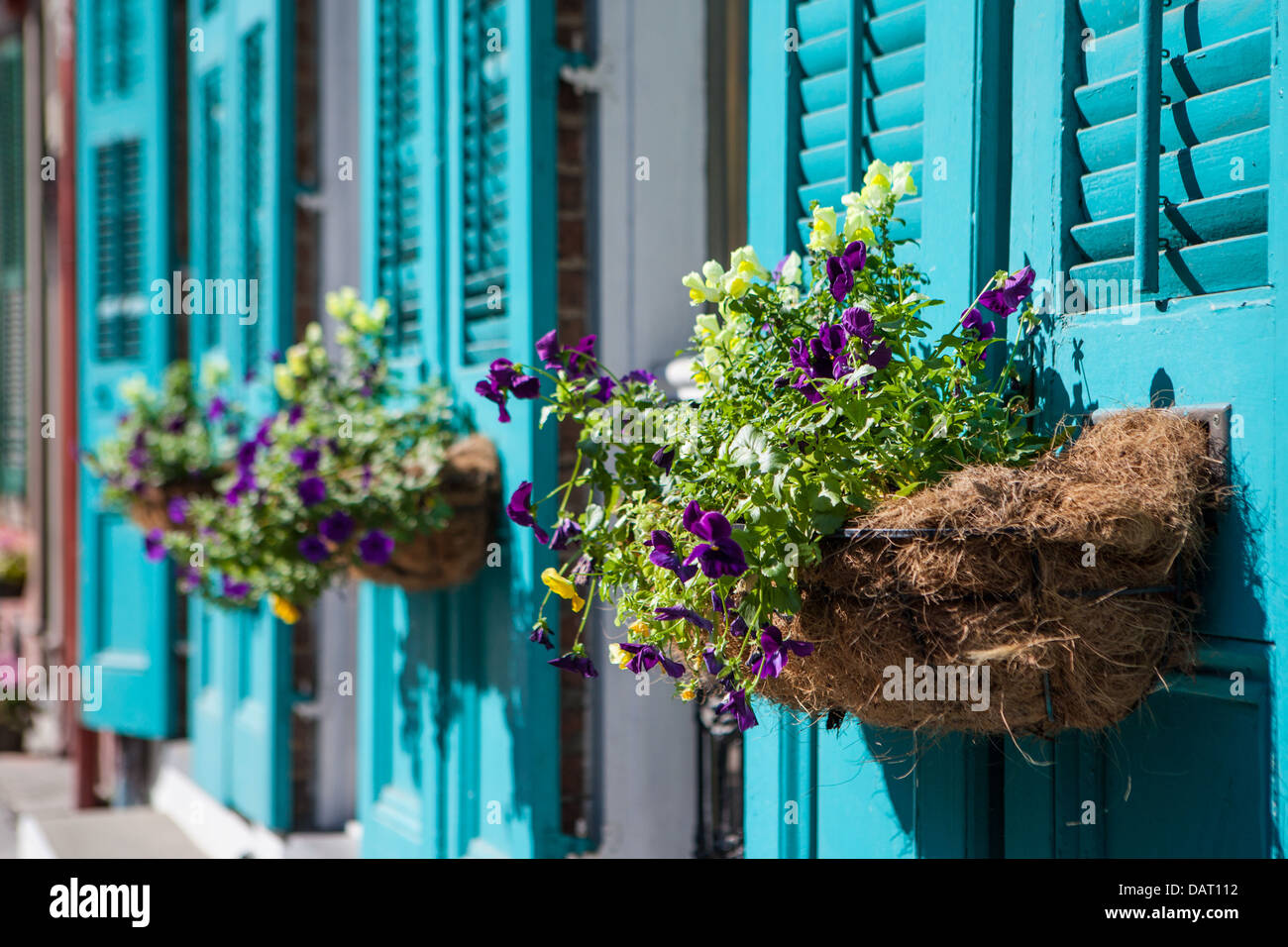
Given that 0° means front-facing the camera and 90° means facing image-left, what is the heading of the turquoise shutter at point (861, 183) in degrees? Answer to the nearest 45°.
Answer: approximately 45°

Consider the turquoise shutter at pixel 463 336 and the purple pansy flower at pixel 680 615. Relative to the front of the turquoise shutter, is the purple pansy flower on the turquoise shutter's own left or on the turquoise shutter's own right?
on the turquoise shutter's own left

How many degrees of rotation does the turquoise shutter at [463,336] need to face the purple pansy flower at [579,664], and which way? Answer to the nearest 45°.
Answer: approximately 45° to its left

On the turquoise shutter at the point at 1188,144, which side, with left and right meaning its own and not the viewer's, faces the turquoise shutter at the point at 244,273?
right

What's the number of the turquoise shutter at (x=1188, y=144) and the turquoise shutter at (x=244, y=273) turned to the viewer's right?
0

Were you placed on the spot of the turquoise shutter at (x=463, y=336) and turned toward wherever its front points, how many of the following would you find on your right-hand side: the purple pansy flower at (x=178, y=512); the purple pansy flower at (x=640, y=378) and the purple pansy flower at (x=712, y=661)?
1

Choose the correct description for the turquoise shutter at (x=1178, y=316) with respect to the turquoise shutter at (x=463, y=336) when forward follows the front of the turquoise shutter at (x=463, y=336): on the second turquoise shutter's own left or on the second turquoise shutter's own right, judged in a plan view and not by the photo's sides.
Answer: on the second turquoise shutter's own left

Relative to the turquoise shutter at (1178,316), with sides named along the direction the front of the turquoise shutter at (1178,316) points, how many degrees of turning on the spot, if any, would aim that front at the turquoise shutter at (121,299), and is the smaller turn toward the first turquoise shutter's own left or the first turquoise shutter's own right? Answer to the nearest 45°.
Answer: approximately 90° to the first turquoise shutter's own right

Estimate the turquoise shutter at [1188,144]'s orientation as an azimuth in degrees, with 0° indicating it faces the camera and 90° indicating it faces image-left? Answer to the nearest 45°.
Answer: approximately 45°
